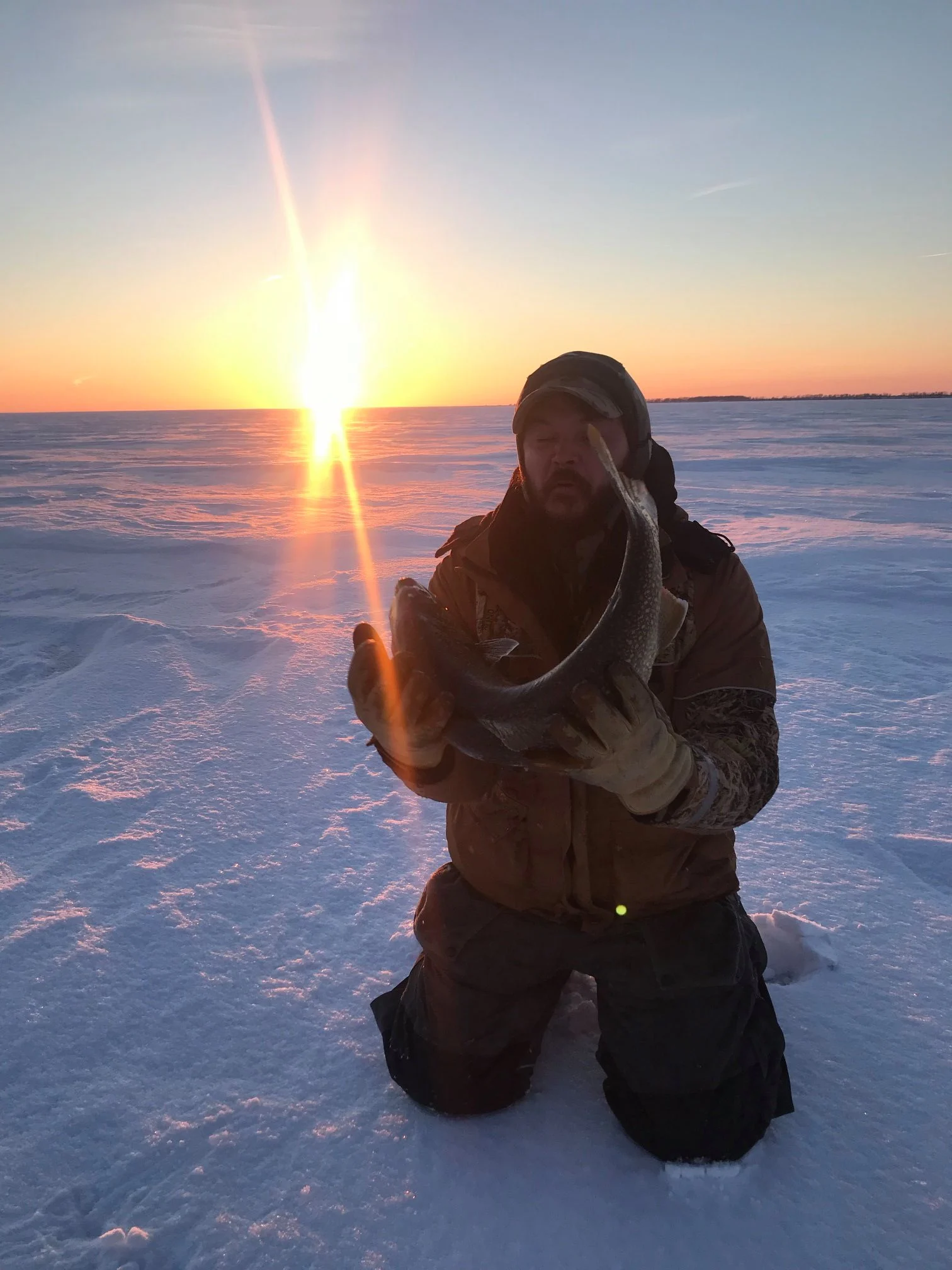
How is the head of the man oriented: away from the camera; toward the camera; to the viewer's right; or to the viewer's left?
toward the camera

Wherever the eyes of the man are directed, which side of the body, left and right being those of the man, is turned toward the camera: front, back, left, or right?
front

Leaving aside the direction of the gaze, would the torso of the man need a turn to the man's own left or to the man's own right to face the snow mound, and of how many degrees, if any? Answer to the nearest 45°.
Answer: approximately 135° to the man's own left
